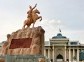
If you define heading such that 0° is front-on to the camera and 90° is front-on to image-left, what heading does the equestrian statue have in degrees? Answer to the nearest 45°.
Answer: approximately 270°
